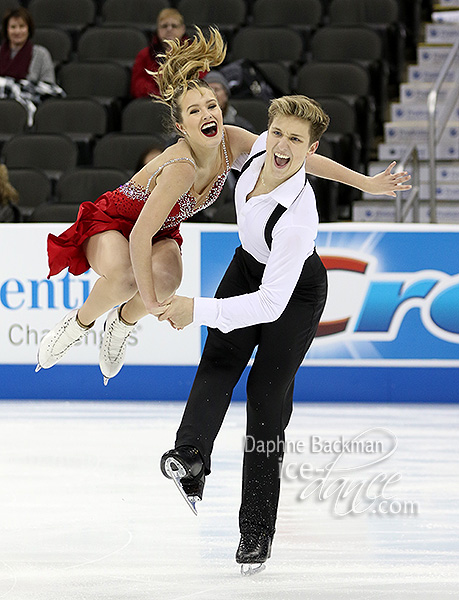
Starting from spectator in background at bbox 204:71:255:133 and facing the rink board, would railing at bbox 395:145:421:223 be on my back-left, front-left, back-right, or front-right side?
front-left

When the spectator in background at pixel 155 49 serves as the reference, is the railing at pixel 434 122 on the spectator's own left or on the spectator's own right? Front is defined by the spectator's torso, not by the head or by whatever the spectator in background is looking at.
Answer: on the spectator's own left

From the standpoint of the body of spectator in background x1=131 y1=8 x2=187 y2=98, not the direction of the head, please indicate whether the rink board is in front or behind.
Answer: in front

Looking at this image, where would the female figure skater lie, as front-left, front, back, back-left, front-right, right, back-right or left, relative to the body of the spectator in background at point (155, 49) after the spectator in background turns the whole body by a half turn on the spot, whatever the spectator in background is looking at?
back

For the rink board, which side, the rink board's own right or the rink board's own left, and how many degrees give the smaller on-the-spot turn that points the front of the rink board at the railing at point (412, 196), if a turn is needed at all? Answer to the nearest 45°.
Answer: approximately 135° to the rink board's own left

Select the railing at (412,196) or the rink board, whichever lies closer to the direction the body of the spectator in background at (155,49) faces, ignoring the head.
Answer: the rink board

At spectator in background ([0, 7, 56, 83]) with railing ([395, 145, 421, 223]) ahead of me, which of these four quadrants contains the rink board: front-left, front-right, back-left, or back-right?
front-right

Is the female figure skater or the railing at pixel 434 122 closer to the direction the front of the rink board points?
the female figure skater

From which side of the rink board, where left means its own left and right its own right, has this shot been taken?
front

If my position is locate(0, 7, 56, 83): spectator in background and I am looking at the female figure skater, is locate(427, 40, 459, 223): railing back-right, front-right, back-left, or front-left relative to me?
front-left

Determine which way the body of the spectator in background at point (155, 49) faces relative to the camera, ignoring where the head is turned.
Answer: toward the camera

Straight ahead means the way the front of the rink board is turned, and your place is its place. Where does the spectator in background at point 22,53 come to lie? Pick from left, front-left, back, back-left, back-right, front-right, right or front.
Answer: back-right

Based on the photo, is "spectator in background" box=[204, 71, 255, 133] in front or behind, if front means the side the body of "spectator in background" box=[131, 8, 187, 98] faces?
in front

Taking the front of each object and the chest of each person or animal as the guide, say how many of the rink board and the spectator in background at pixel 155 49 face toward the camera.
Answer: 2
